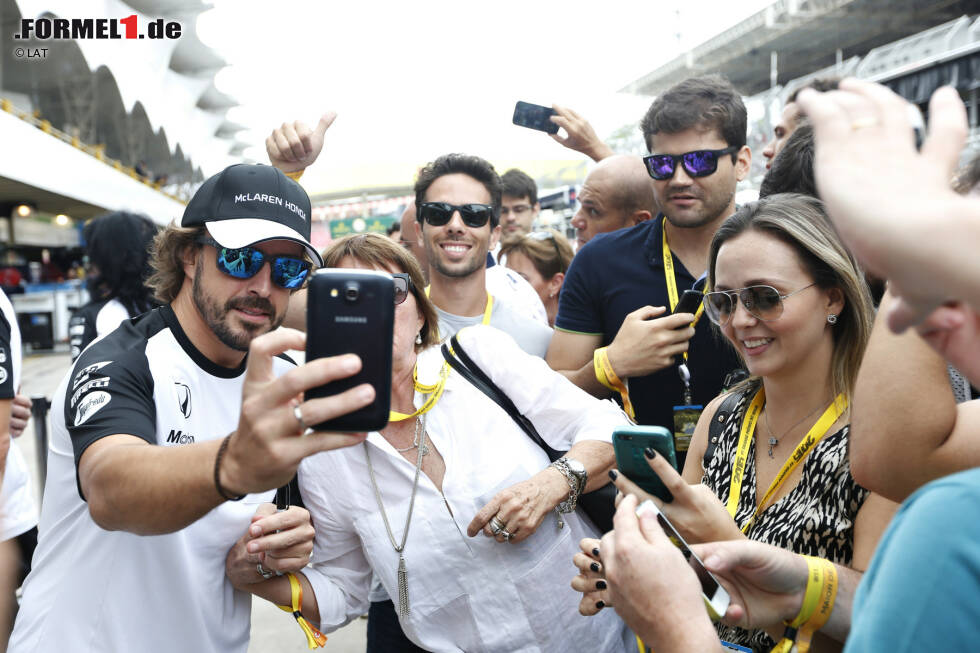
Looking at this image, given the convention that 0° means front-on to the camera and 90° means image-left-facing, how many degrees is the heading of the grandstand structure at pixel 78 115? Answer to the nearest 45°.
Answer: approximately 315°

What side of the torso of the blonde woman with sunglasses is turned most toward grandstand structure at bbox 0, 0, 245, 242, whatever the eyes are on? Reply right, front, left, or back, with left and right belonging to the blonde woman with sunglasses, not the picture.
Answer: right

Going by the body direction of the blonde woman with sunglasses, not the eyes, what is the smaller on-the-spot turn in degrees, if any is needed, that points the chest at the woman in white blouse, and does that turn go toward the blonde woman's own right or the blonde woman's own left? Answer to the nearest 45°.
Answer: approximately 45° to the blonde woman's own right

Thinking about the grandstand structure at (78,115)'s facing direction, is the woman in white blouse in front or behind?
in front

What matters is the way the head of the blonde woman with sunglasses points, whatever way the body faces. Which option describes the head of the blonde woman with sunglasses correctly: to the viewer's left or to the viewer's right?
to the viewer's left

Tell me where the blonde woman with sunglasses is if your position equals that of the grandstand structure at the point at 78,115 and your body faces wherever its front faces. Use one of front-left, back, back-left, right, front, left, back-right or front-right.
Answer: front-right

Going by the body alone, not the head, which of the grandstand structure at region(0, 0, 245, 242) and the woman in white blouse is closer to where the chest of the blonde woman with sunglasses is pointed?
the woman in white blouse

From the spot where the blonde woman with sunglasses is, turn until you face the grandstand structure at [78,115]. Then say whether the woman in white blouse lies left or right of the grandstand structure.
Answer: left

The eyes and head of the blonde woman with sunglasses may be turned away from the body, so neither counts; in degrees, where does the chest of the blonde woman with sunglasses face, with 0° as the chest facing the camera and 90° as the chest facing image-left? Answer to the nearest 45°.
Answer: approximately 45°
